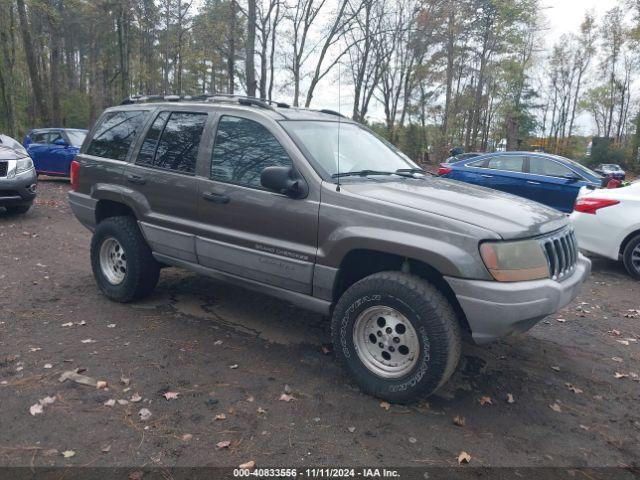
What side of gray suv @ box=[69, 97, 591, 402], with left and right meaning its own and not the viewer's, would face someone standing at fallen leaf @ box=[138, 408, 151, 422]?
right

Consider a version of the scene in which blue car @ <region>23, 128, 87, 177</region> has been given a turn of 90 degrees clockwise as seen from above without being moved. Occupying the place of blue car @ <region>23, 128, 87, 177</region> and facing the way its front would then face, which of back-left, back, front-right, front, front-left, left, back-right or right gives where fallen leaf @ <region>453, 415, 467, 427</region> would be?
front-left

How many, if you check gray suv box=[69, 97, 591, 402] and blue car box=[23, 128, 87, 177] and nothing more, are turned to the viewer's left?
0

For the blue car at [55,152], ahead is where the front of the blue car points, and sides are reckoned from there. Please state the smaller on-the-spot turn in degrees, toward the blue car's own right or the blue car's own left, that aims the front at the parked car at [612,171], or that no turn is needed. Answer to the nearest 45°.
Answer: approximately 45° to the blue car's own left

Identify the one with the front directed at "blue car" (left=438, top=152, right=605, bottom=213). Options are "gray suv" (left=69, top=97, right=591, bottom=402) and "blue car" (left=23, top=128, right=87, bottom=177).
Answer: "blue car" (left=23, top=128, right=87, bottom=177)

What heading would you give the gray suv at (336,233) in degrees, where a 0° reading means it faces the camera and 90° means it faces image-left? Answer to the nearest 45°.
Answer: approximately 315°

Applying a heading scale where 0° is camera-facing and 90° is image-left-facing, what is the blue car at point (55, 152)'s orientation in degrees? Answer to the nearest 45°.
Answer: approximately 315°

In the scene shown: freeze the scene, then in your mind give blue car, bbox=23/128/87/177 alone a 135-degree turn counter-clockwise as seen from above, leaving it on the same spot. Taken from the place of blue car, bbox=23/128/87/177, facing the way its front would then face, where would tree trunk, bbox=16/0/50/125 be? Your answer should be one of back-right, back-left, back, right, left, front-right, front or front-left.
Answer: front

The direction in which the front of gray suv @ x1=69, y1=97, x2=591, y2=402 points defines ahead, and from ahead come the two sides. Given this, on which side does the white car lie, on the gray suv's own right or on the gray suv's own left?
on the gray suv's own left

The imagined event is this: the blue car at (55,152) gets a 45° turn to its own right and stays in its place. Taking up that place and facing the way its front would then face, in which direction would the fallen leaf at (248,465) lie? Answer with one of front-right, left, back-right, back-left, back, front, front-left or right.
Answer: front

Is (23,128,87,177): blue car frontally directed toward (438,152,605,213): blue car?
yes

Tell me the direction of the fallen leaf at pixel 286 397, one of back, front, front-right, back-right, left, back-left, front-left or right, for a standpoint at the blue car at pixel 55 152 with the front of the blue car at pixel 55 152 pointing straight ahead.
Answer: front-right
